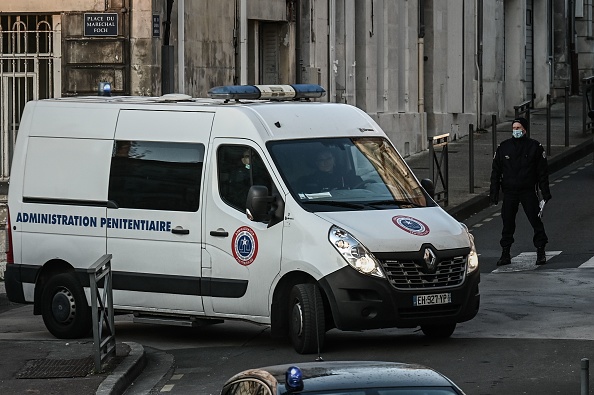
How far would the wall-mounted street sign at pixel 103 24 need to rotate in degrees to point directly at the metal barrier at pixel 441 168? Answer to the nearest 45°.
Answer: approximately 90° to its left

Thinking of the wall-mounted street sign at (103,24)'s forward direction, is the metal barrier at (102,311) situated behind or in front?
in front

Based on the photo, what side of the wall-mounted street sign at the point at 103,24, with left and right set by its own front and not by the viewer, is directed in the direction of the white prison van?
front

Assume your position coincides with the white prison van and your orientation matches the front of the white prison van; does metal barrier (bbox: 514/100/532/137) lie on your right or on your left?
on your left
